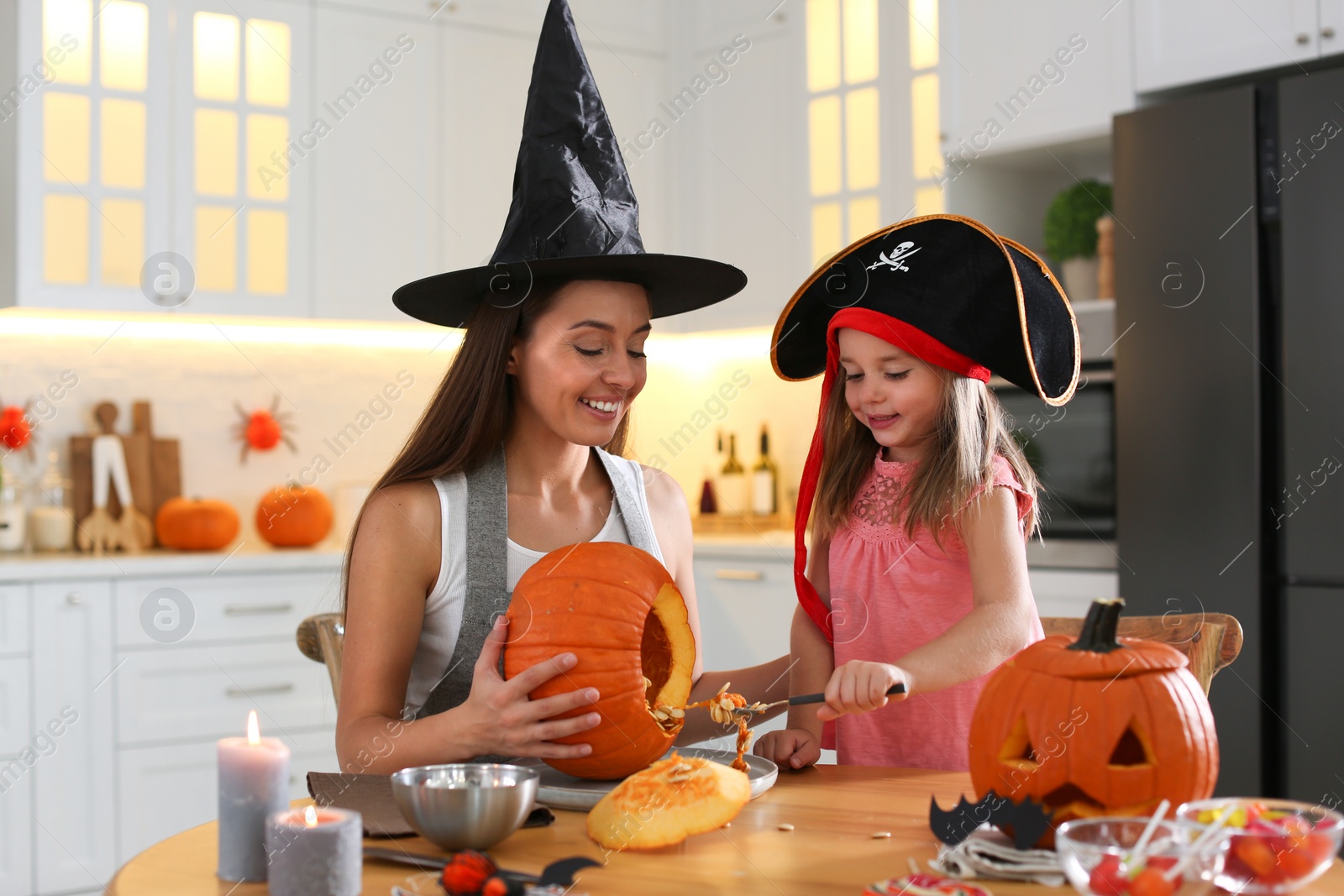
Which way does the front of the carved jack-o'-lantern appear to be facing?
toward the camera

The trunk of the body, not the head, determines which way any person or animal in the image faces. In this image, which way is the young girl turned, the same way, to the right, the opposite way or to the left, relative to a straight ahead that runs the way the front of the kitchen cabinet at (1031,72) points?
the same way

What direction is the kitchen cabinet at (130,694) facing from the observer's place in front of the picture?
facing the viewer

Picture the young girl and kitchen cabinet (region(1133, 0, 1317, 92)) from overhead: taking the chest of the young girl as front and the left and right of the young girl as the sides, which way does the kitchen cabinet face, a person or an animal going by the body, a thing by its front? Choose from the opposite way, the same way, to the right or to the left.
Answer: the same way

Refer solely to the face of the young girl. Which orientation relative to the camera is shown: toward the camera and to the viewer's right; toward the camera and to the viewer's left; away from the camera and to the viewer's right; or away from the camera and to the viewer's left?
toward the camera and to the viewer's left

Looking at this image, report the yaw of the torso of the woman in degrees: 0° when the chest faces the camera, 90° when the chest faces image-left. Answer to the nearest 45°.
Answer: approximately 315°

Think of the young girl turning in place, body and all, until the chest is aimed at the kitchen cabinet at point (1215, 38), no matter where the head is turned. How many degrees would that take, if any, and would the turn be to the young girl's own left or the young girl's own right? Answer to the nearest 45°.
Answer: approximately 180°

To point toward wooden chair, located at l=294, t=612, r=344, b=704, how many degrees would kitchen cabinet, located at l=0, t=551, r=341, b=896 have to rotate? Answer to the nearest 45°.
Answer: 0° — it already faces it

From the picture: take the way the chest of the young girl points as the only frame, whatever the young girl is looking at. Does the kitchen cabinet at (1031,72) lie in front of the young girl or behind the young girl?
behind

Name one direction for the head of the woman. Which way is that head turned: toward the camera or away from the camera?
toward the camera

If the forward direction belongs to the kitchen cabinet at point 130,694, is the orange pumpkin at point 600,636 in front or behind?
in front

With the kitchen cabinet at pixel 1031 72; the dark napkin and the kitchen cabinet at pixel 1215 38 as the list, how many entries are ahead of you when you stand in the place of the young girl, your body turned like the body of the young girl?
1

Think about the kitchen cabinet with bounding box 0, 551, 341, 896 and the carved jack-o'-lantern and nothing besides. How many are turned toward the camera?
2

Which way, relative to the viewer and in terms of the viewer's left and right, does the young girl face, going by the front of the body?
facing the viewer and to the left of the viewer

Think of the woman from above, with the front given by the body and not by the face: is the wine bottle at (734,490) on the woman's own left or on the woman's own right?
on the woman's own left

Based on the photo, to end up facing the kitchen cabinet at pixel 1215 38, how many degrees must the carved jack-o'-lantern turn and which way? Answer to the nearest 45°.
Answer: approximately 180°

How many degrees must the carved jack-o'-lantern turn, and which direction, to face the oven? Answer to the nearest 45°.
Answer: approximately 180°

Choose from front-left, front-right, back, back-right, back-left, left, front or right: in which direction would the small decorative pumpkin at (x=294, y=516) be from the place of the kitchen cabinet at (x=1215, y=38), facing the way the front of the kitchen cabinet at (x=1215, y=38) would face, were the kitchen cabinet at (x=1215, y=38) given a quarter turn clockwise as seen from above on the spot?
front-left

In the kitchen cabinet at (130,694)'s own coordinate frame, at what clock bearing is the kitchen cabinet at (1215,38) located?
the kitchen cabinet at (1215,38) is roughly at 10 o'clock from the kitchen cabinet at (130,694).
